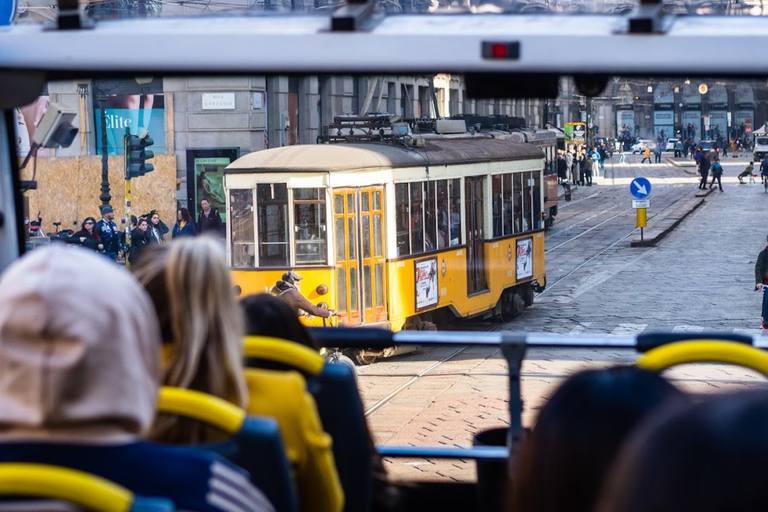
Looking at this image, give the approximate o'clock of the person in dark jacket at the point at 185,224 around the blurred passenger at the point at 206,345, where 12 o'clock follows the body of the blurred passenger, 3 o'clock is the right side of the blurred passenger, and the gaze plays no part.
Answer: The person in dark jacket is roughly at 12 o'clock from the blurred passenger.

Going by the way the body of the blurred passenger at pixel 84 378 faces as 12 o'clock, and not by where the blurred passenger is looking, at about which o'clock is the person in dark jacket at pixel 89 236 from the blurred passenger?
The person in dark jacket is roughly at 12 o'clock from the blurred passenger.

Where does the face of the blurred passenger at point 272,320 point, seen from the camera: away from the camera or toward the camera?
away from the camera

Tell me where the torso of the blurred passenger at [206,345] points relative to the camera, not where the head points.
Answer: away from the camera

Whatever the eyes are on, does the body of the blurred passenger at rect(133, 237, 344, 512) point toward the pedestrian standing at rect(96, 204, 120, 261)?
yes

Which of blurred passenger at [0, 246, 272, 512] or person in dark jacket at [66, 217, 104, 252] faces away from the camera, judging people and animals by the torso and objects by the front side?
the blurred passenger

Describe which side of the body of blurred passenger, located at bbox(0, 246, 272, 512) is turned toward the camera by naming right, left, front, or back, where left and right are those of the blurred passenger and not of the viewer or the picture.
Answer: back

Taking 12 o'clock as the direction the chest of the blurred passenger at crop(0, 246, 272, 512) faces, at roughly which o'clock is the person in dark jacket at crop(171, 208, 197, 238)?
The person in dark jacket is roughly at 12 o'clock from the blurred passenger.

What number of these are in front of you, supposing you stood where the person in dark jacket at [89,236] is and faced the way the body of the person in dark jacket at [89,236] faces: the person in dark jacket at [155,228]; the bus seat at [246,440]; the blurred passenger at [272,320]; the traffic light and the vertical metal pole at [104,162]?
2

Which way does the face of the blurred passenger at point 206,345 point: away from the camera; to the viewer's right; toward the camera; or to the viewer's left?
away from the camera

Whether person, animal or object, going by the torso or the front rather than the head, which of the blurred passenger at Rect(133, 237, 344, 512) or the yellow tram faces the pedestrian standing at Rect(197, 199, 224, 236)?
the blurred passenger
